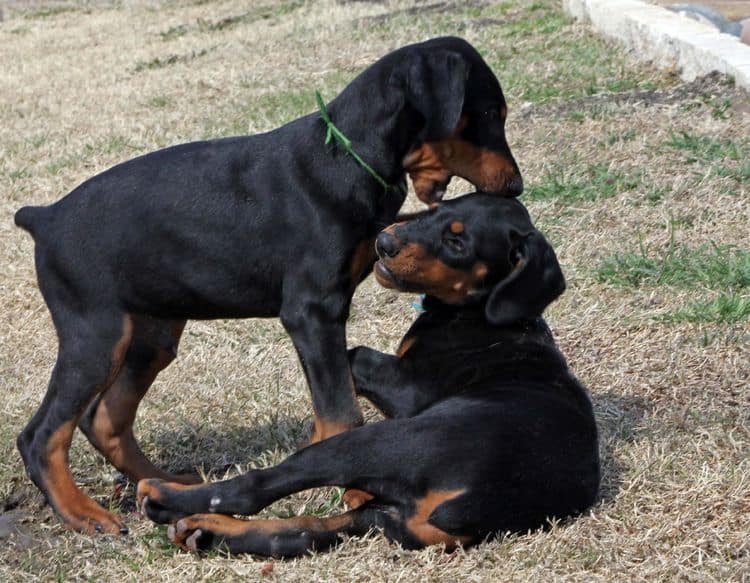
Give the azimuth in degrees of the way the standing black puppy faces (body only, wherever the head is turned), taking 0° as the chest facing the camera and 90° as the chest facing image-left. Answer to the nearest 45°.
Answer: approximately 270°

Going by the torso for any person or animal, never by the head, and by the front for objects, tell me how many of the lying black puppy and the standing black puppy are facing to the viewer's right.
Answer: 1

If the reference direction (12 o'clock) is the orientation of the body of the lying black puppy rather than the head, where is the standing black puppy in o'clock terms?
The standing black puppy is roughly at 10 o'clock from the lying black puppy.

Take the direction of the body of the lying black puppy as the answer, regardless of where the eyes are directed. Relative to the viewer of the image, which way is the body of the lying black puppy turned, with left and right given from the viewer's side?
facing away from the viewer and to the left of the viewer

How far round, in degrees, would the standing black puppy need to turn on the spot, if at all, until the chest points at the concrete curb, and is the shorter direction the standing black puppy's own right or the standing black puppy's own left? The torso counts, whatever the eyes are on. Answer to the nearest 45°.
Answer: approximately 45° to the standing black puppy's own left

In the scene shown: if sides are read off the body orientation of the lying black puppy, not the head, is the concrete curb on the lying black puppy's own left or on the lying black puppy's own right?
on the lying black puppy's own right
